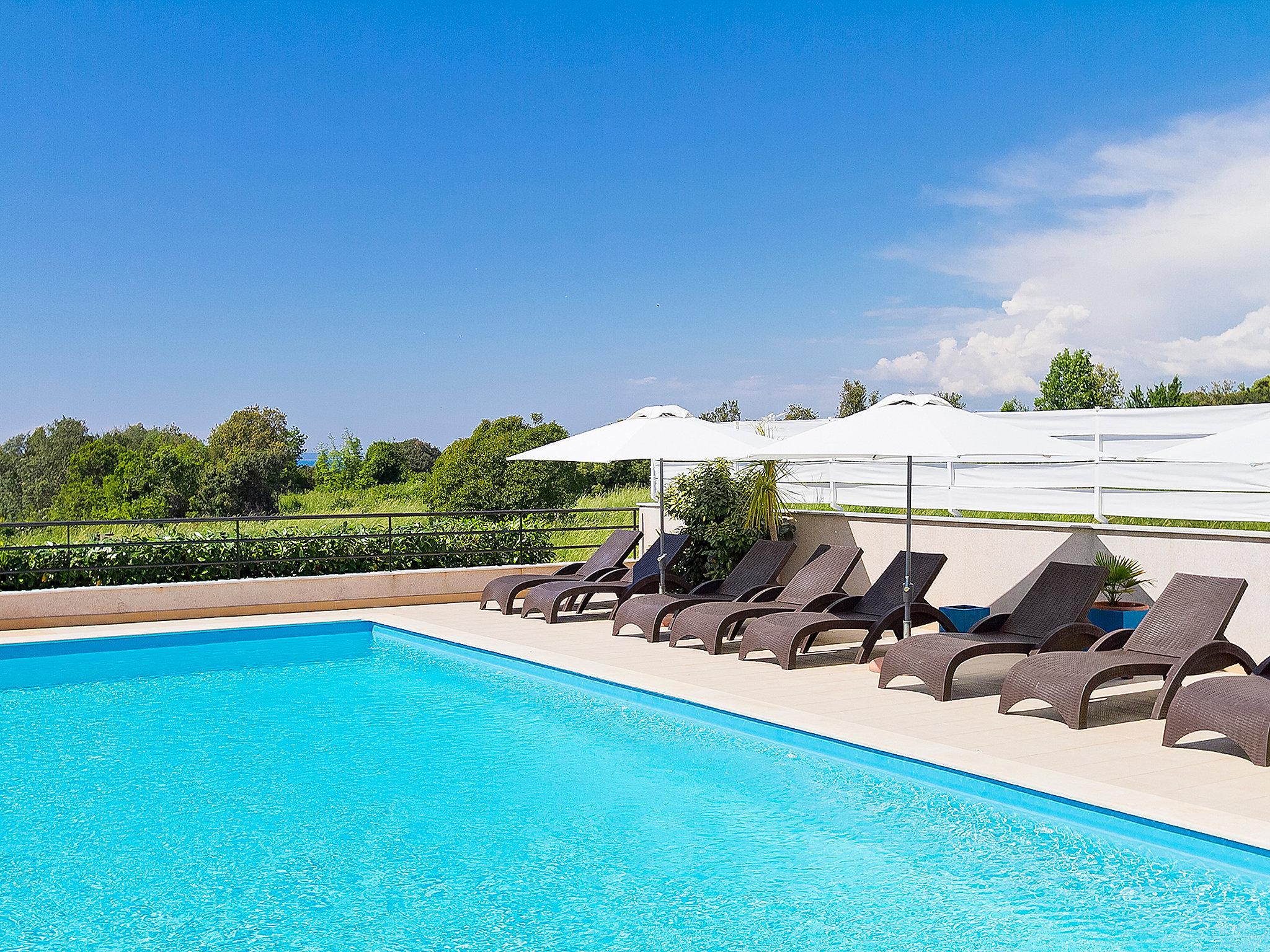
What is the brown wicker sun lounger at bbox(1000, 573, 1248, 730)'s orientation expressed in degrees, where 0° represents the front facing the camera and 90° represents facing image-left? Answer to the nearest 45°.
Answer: approximately 45°

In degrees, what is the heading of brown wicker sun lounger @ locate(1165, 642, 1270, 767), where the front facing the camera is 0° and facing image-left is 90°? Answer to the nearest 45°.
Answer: approximately 45°

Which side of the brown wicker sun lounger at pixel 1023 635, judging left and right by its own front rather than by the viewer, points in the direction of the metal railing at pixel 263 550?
right

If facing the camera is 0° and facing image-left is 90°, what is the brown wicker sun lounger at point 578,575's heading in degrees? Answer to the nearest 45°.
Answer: approximately 45°

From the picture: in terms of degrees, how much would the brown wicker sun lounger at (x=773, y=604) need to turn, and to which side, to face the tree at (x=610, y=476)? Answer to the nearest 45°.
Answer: approximately 135° to its right

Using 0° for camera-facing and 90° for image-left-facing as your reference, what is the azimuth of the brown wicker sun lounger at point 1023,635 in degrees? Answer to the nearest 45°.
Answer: approximately 45°

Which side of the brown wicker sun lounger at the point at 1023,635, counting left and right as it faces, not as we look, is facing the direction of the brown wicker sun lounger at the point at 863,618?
right

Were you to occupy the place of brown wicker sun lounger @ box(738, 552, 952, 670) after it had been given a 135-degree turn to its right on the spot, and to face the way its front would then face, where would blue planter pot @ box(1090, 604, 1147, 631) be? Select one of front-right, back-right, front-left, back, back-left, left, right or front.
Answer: right

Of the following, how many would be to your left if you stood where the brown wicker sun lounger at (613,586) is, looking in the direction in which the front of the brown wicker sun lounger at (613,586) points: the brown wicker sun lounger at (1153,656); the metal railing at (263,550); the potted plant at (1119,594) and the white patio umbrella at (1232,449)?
3
